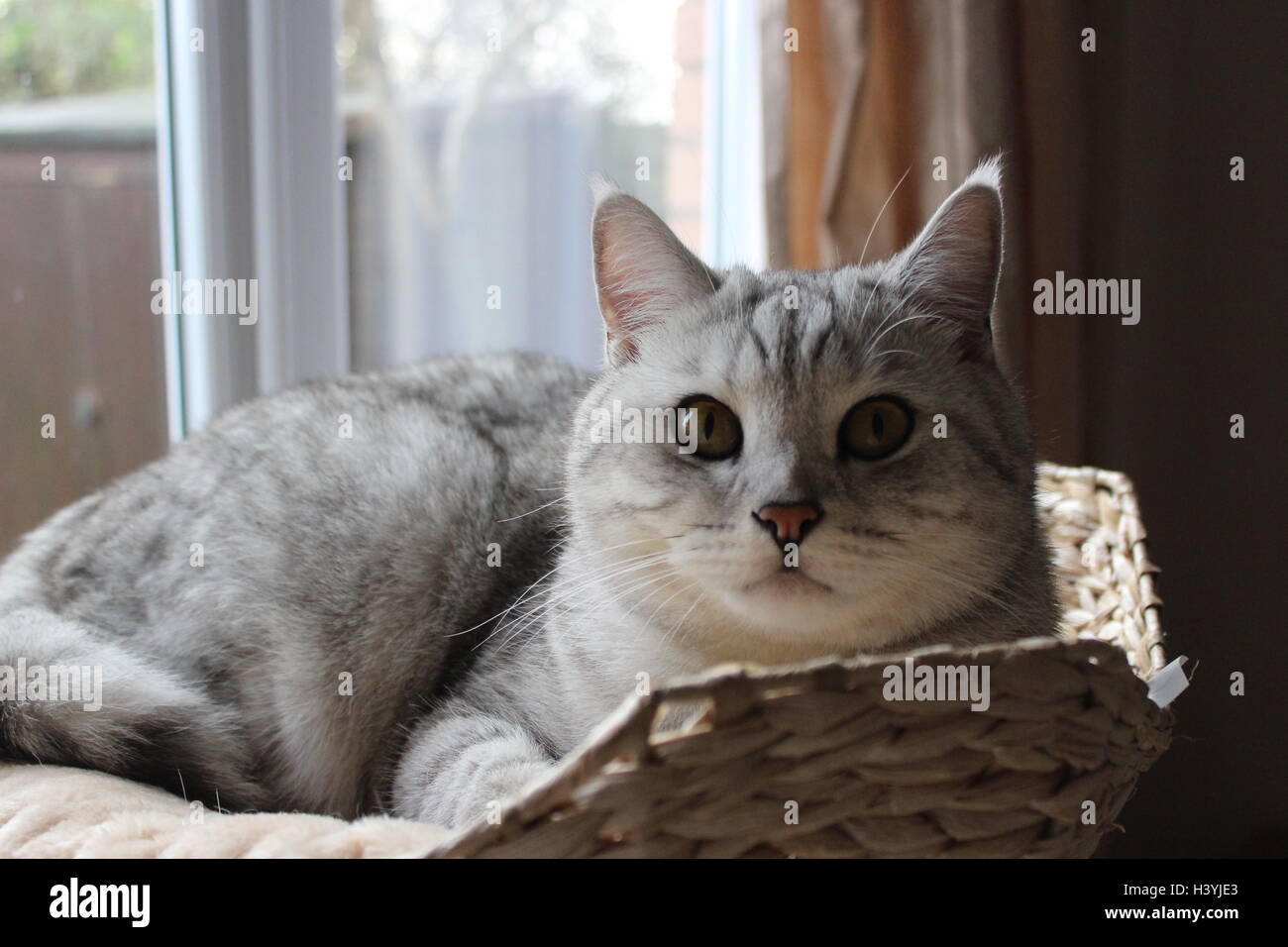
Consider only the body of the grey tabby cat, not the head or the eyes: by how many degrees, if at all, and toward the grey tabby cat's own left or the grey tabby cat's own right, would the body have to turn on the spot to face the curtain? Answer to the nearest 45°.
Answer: approximately 90° to the grey tabby cat's own left

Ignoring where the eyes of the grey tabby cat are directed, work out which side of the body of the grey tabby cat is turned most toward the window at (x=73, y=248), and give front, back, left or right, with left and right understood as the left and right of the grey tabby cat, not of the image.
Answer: back

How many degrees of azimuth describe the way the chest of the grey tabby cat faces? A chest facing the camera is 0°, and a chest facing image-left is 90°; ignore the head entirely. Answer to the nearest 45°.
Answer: approximately 315°

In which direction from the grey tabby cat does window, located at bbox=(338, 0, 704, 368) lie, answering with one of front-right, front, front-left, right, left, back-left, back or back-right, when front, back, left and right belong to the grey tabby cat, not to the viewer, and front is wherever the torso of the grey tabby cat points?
back-left

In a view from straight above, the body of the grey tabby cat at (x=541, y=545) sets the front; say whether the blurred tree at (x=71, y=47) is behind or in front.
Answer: behind
